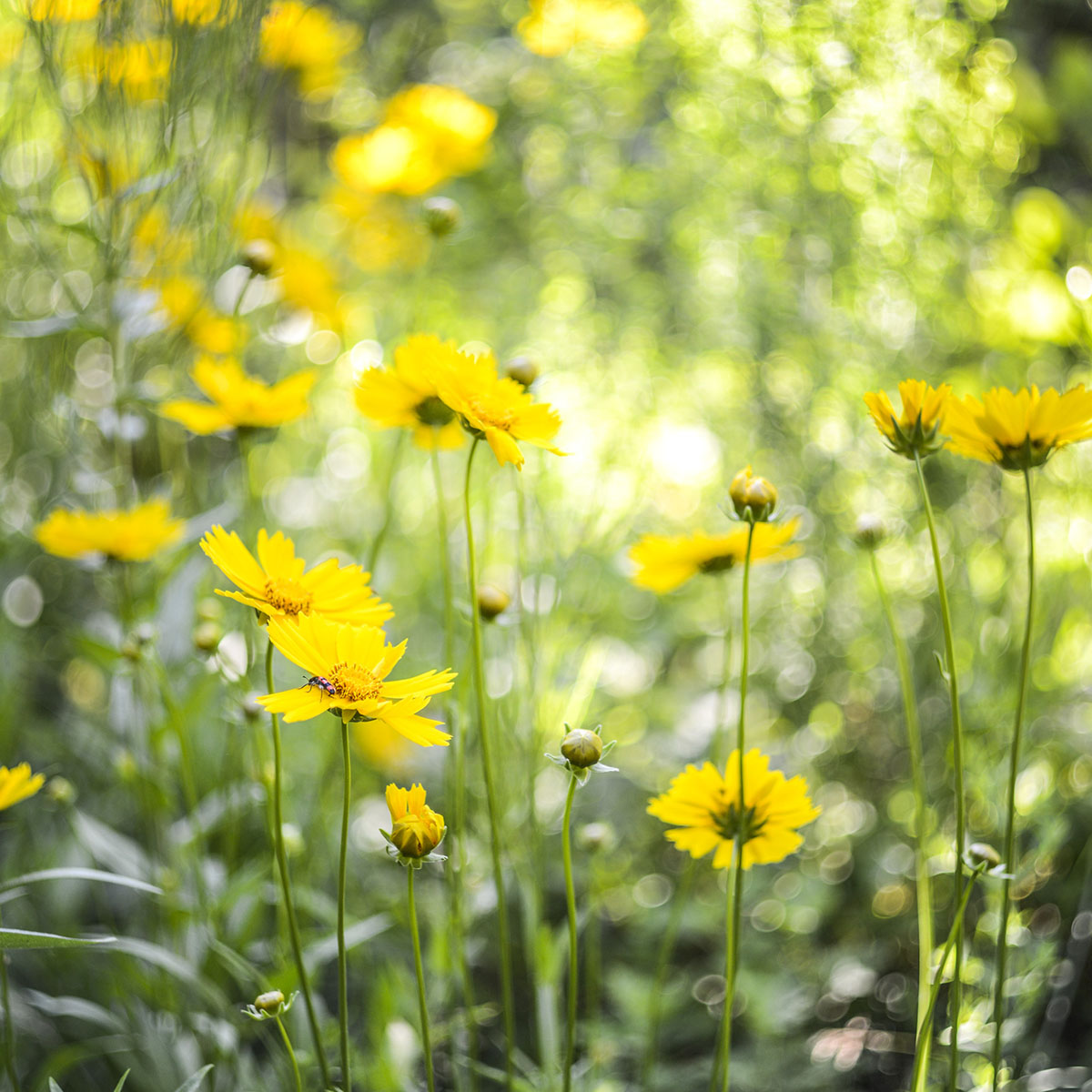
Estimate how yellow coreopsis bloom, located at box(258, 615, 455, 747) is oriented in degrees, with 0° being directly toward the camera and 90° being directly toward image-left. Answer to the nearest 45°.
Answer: approximately 0°
